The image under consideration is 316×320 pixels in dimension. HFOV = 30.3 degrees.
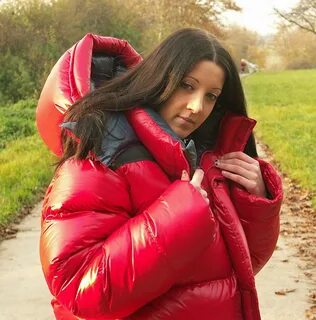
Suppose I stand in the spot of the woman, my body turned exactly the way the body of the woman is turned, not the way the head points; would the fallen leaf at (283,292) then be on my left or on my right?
on my left

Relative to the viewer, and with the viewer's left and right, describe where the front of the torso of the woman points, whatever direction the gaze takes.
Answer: facing the viewer and to the right of the viewer

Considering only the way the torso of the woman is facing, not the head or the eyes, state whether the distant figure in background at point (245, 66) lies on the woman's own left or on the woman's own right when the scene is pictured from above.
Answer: on the woman's own left

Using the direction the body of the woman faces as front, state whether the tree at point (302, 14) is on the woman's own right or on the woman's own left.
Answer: on the woman's own left
